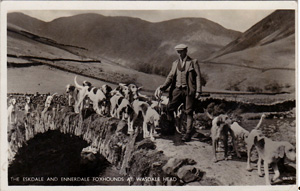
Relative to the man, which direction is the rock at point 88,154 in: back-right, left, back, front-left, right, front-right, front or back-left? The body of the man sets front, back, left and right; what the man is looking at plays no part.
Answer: front-right

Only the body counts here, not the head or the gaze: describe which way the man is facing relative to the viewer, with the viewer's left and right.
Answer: facing the viewer and to the left of the viewer
